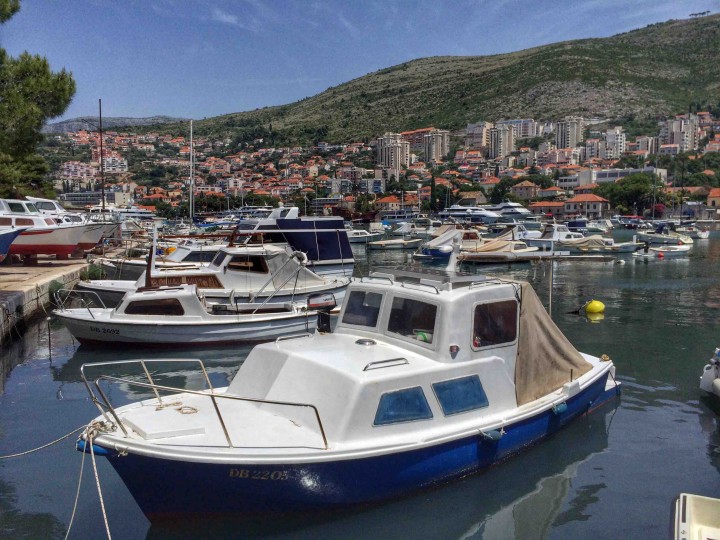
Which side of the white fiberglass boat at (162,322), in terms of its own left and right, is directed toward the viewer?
left

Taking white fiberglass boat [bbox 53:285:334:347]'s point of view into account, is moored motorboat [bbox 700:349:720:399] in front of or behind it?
behind

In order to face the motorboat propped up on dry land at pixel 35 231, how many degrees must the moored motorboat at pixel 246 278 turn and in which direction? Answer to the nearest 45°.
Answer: approximately 45° to its right

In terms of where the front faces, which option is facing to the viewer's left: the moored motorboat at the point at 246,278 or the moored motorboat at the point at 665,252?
the moored motorboat at the point at 246,278

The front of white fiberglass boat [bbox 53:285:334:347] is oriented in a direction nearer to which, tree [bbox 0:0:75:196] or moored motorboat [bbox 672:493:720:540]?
the tree

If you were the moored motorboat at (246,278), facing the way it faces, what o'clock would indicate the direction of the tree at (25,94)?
The tree is roughly at 1 o'clock from the moored motorboat.

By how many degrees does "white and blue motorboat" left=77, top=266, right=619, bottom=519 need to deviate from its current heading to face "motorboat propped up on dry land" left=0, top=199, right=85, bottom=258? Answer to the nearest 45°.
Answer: approximately 90° to its right

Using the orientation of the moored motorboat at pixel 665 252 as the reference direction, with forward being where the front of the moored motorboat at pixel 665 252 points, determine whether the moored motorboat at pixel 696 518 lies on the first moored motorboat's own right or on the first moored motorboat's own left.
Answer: on the first moored motorboat's own right

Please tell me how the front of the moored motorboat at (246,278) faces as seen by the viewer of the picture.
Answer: facing to the left of the viewer

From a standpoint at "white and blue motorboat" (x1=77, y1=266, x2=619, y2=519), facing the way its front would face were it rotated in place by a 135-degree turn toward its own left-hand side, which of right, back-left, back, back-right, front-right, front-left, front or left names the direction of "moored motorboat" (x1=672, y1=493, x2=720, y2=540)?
front-right

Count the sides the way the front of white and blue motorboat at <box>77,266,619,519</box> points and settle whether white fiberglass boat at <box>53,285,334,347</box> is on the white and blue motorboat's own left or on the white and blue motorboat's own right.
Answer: on the white and blue motorboat's own right

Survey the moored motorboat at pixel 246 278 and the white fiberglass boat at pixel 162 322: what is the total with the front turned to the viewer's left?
2

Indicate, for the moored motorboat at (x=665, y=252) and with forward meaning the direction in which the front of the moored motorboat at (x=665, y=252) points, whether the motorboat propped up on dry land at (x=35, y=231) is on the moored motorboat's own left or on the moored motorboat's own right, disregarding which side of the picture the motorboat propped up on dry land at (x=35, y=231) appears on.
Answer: on the moored motorboat's own right

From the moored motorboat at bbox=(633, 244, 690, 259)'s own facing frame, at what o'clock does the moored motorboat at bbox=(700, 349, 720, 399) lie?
the moored motorboat at bbox=(700, 349, 720, 399) is roughly at 3 o'clock from the moored motorboat at bbox=(633, 244, 690, 259).
